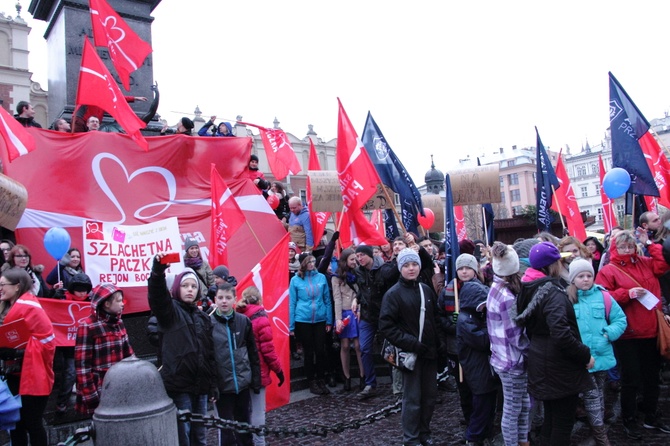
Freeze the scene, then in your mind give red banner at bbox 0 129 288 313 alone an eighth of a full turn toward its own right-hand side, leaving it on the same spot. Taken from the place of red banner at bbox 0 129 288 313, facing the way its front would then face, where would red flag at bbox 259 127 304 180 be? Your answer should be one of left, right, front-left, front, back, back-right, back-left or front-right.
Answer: back

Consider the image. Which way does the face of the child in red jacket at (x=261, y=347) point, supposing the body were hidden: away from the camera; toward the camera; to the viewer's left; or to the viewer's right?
away from the camera

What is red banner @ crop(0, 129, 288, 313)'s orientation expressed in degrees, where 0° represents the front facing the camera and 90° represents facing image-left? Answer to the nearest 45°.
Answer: approximately 0°

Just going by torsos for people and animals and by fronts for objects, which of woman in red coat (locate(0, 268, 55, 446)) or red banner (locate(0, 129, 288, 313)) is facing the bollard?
the red banner

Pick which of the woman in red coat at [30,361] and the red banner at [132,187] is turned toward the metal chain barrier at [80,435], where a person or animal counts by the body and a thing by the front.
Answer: the red banner

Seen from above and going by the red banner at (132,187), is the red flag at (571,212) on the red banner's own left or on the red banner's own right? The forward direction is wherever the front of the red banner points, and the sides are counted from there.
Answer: on the red banner's own left

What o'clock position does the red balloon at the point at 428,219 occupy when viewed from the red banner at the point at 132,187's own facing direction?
The red balloon is roughly at 8 o'clock from the red banner.

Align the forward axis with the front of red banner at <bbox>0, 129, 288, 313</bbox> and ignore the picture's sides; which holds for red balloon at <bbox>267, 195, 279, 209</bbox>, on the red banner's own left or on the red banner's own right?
on the red banner's own left
